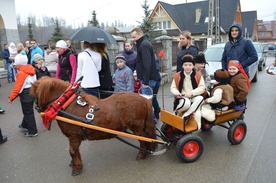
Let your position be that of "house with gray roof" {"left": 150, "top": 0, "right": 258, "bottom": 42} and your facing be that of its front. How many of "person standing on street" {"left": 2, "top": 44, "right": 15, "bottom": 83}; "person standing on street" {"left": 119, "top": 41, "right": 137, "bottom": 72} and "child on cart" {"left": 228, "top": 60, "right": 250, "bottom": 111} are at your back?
0

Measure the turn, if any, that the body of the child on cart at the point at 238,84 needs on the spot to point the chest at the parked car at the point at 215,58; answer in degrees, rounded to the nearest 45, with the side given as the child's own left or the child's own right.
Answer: approximately 135° to the child's own right

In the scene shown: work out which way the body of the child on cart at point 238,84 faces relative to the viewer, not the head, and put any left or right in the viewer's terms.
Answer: facing the viewer and to the left of the viewer

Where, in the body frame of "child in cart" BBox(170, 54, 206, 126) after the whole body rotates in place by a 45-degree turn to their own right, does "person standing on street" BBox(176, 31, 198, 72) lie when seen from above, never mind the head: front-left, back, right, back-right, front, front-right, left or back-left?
back-right

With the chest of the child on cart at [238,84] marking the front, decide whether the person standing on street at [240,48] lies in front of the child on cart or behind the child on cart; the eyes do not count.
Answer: behind

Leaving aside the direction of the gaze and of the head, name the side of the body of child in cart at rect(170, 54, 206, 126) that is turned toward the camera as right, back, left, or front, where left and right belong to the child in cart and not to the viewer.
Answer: front

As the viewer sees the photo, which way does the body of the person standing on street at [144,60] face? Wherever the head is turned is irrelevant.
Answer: to the viewer's left

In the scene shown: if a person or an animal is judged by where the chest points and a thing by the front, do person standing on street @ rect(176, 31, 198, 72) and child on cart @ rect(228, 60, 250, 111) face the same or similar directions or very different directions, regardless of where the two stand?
same or similar directions

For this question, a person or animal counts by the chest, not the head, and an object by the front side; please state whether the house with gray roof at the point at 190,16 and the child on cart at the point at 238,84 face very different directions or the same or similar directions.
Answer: same or similar directions

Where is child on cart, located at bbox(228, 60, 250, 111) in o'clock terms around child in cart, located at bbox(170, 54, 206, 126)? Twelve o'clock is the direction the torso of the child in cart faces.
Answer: The child on cart is roughly at 8 o'clock from the child in cart.

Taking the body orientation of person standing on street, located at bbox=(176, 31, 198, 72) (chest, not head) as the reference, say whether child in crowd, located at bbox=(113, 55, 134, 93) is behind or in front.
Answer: in front

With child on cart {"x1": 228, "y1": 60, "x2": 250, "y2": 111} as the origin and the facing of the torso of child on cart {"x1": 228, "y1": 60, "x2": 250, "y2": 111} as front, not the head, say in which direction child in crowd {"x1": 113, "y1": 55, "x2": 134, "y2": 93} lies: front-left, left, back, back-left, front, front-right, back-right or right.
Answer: front-right

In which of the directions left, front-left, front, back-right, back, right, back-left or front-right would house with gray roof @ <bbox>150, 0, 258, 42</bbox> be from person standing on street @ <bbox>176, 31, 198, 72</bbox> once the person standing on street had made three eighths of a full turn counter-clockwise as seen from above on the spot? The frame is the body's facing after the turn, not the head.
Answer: left
